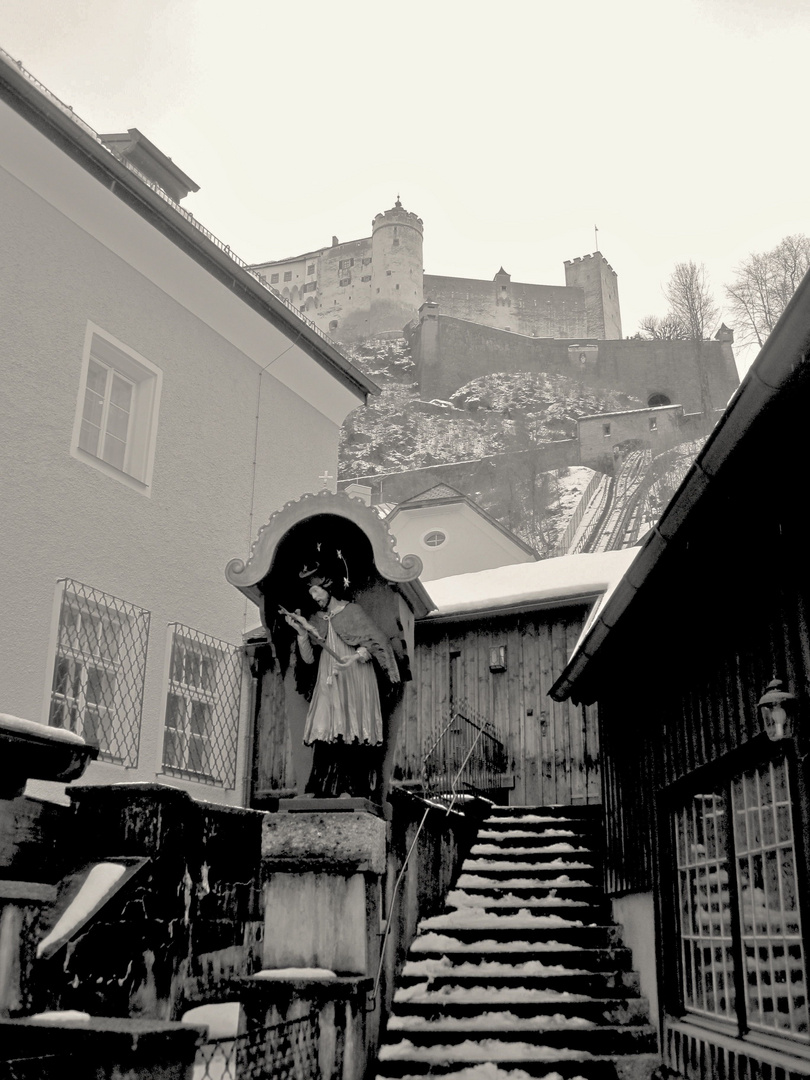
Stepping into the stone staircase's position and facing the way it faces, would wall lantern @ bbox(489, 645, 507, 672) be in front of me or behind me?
behind

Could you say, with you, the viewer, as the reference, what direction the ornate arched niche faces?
facing the viewer

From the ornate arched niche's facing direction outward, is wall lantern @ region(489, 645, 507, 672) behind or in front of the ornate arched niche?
behind

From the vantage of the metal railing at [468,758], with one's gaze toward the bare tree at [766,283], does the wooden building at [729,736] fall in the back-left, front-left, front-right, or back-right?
back-right

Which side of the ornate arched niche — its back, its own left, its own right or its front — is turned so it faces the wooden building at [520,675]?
back

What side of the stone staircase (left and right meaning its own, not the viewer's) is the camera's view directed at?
front

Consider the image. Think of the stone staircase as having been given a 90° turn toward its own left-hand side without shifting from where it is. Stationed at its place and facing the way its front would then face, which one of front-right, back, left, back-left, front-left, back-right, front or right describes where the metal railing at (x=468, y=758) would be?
left

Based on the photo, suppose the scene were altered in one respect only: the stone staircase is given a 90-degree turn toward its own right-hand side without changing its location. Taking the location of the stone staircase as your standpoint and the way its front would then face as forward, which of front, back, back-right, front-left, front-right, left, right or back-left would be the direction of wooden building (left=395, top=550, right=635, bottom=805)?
right

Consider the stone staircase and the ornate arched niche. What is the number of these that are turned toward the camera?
2
